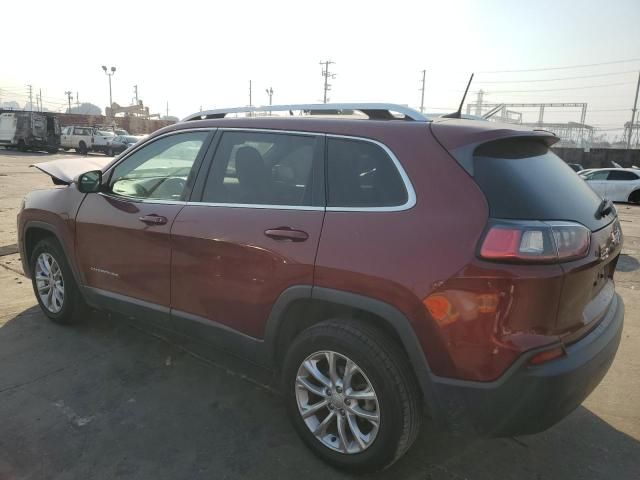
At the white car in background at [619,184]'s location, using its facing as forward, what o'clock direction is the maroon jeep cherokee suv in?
The maroon jeep cherokee suv is roughly at 9 o'clock from the white car in background.

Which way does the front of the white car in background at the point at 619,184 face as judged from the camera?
facing to the left of the viewer

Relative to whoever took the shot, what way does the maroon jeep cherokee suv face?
facing away from the viewer and to the left of the viewer

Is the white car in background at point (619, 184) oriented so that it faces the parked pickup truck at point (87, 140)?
yes

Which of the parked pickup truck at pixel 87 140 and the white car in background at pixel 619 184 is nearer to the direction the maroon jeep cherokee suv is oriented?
the parked pickup truck

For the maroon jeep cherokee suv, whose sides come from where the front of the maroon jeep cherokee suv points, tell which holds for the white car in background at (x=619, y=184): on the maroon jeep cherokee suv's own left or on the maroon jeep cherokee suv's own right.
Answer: on the maroon jeep cherokee suv's own right
